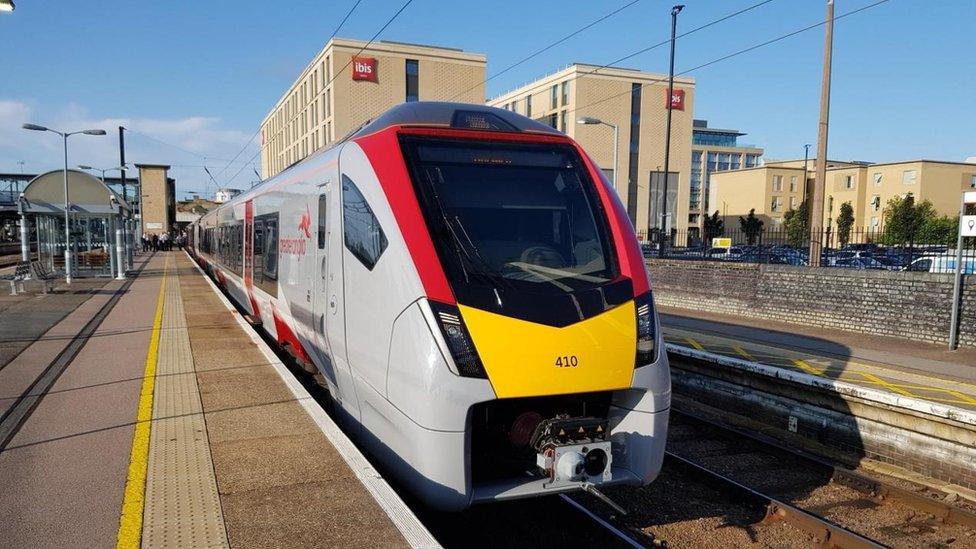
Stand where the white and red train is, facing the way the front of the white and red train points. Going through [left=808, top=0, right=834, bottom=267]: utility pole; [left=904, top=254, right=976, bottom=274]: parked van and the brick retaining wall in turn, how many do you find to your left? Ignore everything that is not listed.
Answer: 3

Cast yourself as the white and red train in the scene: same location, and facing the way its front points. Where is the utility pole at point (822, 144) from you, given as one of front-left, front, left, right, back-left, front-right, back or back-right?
left

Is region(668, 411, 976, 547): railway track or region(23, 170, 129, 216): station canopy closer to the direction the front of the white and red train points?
the railway track

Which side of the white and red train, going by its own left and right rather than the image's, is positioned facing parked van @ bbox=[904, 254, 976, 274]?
left

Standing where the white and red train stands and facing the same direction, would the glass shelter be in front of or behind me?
behind

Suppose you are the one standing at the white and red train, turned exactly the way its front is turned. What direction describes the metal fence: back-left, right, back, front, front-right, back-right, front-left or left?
left

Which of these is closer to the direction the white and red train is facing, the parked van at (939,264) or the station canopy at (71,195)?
the parked van

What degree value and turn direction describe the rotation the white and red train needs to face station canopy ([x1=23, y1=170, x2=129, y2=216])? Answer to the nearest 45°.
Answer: approximately 180°

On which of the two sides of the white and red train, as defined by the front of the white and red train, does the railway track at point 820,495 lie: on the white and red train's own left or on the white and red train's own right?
on the white and red train's own left

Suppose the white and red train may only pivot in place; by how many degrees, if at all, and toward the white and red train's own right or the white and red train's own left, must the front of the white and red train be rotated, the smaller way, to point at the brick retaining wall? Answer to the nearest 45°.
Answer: approximately 90° to the white and red train's own left

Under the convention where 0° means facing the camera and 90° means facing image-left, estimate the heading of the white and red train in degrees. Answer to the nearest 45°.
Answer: approximately 315°
